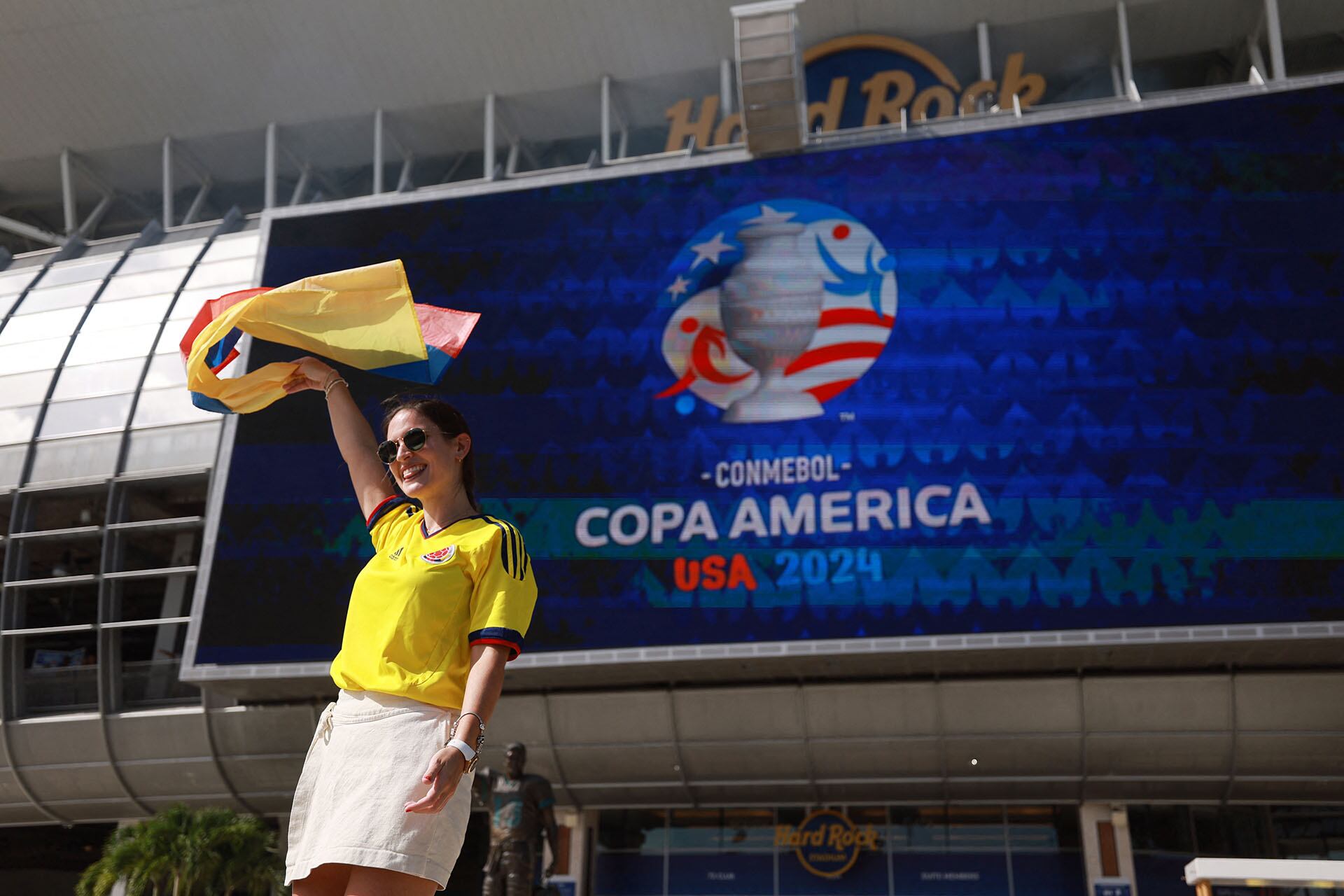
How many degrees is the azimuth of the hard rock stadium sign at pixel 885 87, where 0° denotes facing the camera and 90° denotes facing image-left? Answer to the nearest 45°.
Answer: approximately 0°

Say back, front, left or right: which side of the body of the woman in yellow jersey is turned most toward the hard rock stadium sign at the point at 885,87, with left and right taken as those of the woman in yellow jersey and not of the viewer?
back

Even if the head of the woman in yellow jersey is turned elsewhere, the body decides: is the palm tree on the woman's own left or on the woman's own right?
on the woman's own right

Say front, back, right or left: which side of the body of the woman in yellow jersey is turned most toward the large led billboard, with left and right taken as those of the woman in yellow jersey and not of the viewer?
back

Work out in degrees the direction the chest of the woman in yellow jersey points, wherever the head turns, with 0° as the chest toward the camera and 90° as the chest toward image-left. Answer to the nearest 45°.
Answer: approximately 45°
